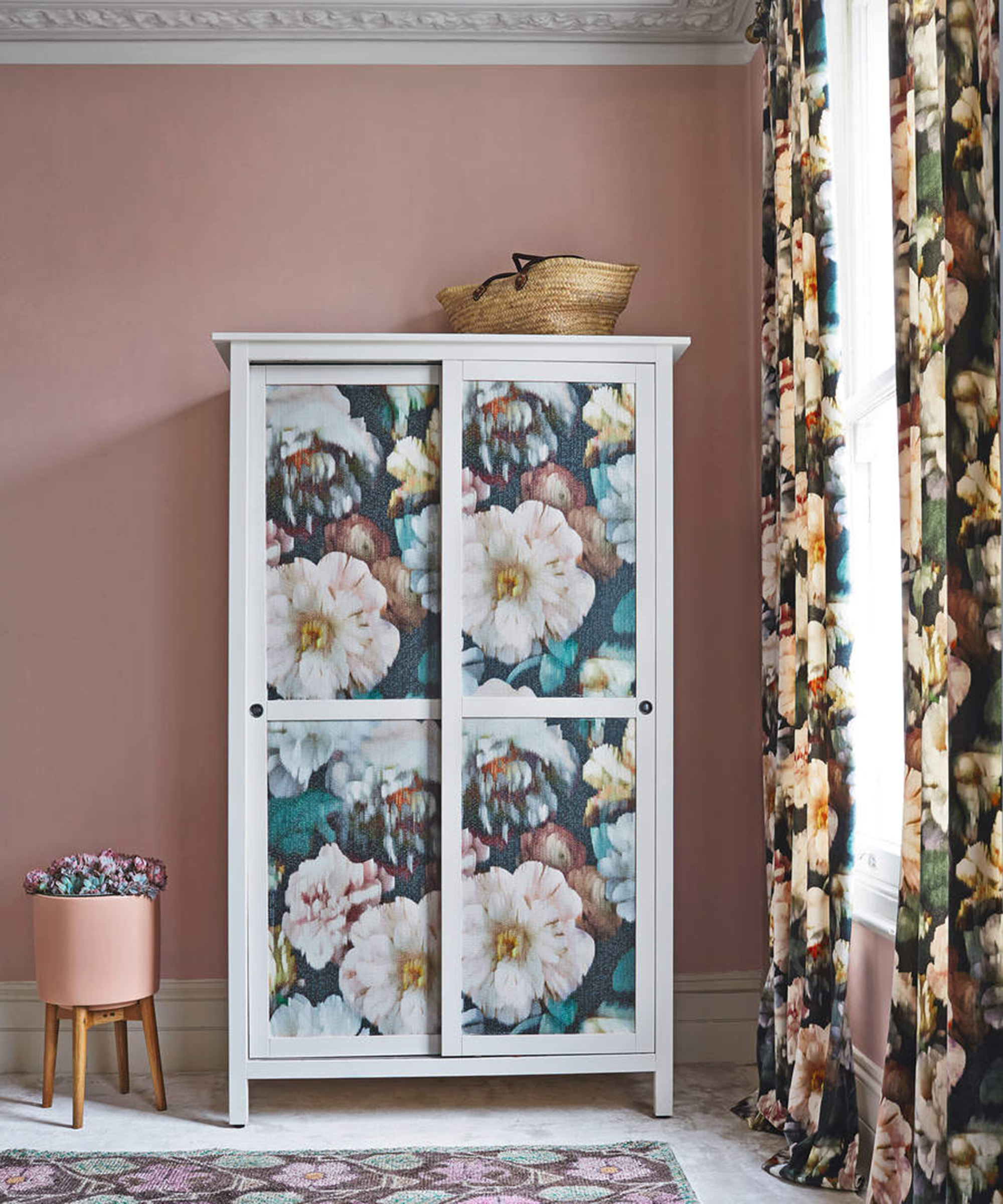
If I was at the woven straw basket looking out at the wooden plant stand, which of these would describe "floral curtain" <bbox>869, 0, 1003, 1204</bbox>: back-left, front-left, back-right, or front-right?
back-left

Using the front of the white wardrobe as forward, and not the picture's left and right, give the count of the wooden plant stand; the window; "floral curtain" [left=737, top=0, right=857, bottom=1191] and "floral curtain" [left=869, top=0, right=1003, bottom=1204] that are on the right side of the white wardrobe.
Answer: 1

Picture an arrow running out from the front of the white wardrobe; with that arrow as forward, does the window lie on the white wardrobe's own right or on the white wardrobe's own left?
on the white wardrobe's own left

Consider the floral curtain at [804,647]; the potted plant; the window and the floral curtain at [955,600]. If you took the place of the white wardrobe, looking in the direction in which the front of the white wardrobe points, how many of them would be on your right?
1

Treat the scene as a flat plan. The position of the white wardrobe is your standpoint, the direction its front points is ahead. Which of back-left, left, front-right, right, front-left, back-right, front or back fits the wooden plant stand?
right

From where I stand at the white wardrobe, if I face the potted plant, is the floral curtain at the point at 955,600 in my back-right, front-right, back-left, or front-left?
back-left

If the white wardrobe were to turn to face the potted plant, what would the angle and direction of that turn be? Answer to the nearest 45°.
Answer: approximately 90° to its right

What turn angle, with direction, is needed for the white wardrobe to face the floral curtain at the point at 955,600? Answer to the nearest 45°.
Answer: approximately 45° to its left

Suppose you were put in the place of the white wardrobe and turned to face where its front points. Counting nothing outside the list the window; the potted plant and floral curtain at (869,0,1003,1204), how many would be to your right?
1

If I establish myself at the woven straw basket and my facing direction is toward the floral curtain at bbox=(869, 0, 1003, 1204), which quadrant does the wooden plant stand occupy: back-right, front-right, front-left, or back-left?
back-right

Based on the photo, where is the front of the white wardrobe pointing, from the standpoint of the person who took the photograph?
facing the viewer
